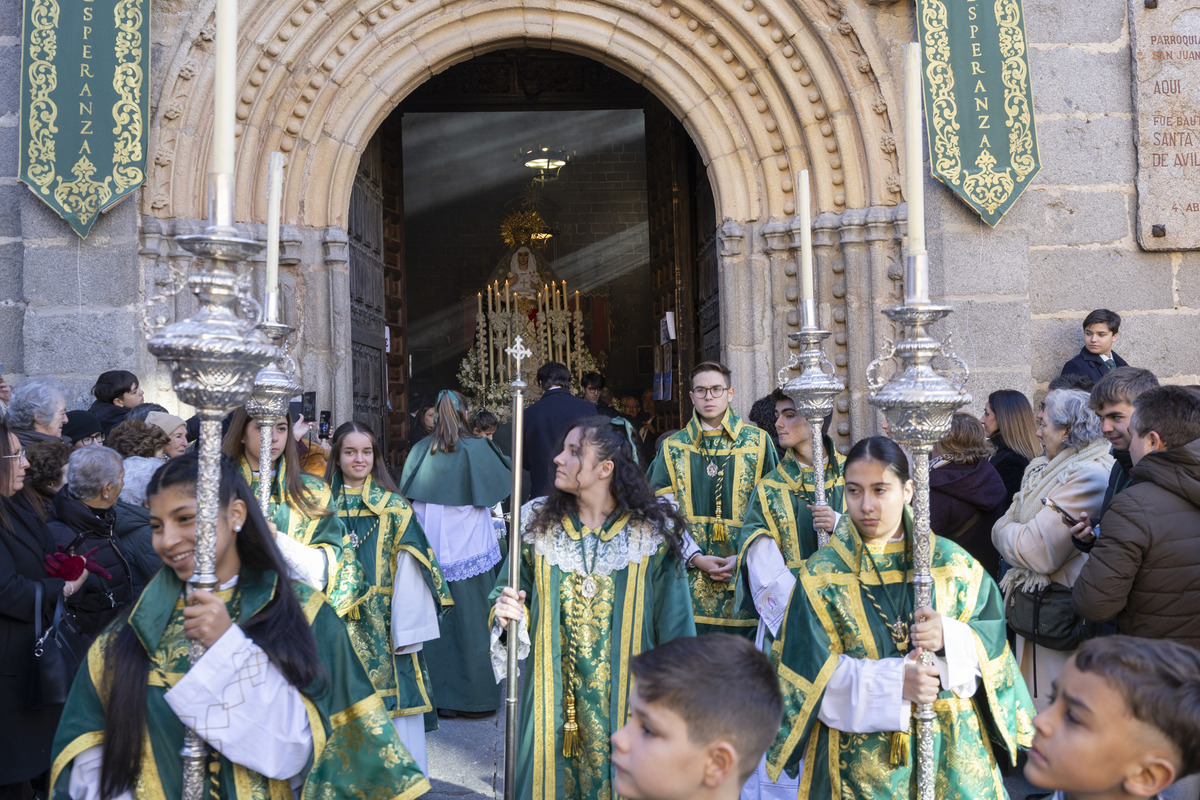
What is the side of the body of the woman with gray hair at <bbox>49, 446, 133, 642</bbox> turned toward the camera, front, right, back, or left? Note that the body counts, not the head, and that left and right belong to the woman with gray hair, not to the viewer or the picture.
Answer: right

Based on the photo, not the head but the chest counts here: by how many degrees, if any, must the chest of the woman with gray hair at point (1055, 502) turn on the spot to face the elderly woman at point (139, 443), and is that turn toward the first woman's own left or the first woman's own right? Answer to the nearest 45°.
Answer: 0° — they already face them

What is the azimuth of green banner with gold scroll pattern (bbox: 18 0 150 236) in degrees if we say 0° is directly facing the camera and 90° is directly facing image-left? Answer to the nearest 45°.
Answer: approximately 0°

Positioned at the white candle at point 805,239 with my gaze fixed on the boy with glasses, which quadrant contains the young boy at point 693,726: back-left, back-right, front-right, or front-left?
back-left

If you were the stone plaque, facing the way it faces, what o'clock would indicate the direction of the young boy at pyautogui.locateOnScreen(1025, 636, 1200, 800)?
The young boy is roughly at 12 o'clock from the stone plaque.

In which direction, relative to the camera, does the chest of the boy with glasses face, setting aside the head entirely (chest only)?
toward the camera

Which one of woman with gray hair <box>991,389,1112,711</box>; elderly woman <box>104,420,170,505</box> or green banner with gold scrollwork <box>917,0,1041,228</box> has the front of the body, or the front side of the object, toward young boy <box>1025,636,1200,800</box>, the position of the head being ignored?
the green banner with gold scrollwork

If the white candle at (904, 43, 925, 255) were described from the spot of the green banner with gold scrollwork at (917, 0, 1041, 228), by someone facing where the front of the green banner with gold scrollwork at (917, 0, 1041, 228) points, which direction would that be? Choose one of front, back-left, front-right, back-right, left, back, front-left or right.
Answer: front

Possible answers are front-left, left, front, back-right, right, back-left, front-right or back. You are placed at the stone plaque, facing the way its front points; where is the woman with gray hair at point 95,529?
front-right

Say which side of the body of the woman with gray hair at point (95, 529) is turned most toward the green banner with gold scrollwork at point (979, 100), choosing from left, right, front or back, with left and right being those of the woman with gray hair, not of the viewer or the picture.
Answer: front

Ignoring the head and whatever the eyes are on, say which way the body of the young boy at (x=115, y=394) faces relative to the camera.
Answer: to the viewer's right

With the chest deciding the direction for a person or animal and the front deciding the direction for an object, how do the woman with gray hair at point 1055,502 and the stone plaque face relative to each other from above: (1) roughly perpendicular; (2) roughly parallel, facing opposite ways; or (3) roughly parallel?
roughly perpendicular

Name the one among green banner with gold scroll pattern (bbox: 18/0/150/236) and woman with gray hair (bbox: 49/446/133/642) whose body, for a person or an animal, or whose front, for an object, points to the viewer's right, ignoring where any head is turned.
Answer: the woman with gray hair
